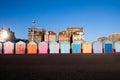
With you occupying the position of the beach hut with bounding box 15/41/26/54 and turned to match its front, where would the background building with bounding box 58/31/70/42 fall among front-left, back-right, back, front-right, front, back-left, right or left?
back-left

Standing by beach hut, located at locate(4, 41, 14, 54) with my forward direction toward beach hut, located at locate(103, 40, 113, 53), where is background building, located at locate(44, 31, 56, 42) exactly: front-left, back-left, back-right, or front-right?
front-left

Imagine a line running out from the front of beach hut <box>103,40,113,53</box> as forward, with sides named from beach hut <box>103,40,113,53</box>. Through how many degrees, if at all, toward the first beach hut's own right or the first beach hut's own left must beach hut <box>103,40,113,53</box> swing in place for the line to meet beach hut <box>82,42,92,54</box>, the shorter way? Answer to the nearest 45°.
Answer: approximately 45° to the first beach hut's own right

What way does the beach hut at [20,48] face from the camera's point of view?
toward the camera

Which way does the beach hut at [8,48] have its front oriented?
toward the camera

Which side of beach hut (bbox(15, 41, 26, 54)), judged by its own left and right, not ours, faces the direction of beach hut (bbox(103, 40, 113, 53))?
left

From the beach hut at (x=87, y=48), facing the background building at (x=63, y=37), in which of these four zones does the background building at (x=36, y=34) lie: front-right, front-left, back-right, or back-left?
front-left

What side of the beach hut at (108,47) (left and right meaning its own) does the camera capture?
front

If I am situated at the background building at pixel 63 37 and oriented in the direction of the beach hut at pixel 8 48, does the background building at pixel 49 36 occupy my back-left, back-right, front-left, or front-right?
front-right

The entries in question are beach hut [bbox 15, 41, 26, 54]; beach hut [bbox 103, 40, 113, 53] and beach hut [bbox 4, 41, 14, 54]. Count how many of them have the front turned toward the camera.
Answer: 3

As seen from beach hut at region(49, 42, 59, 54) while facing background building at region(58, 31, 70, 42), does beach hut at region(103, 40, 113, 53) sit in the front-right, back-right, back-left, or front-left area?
front-right
